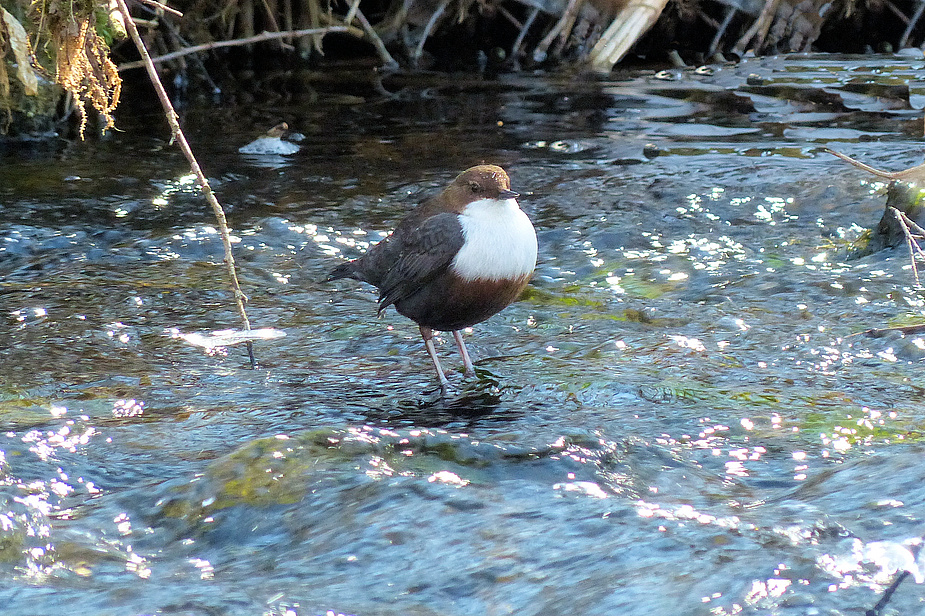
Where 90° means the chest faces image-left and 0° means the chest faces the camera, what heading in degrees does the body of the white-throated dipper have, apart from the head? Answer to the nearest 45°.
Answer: approximately 315°
